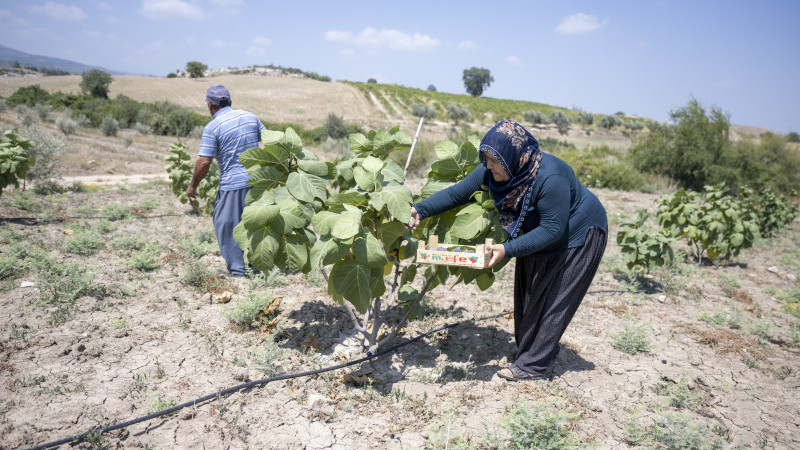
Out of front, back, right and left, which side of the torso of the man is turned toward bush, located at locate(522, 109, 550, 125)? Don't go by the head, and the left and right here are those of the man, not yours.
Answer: right

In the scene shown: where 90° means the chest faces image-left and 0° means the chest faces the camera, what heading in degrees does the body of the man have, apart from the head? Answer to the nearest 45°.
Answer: approximately 135°

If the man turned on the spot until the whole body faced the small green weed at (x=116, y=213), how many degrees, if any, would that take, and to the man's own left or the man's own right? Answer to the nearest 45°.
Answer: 0° — they already face it

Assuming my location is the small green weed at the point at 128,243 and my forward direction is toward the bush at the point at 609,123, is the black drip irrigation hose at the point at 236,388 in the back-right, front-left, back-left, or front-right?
back-right

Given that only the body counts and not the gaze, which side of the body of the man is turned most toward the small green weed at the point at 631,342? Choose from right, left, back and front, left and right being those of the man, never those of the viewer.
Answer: back

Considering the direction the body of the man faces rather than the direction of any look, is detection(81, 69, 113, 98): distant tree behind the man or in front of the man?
in front

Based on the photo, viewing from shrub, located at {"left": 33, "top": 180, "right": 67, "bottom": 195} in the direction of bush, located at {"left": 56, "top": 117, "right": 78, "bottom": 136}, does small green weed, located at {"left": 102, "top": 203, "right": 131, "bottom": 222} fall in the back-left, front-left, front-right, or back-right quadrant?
back-right

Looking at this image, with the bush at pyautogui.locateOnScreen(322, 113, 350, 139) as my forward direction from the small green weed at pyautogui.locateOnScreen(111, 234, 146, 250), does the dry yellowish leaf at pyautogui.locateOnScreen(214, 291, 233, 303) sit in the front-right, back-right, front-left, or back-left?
back-right

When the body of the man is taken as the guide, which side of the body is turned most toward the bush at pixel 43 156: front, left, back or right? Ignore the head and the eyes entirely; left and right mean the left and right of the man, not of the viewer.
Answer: front

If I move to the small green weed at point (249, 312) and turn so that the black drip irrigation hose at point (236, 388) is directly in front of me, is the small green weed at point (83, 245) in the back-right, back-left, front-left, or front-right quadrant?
back-right

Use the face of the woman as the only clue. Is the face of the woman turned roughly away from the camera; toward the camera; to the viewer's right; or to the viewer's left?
to the viewer's left

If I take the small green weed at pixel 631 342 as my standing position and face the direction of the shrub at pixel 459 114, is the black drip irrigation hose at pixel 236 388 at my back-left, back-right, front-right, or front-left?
back-left
